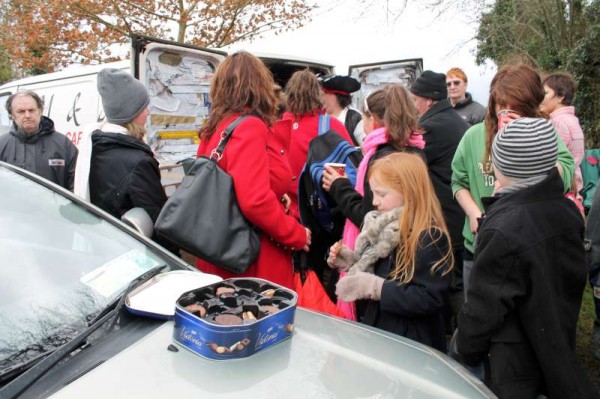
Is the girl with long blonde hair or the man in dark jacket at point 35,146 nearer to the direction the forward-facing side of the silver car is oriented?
the girl with long blonde hair

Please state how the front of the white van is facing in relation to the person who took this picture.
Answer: facing away from the viewer and to the left of the viewer

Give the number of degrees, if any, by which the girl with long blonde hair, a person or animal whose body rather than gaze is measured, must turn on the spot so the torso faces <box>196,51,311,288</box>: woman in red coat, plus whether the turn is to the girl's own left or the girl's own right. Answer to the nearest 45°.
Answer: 0° — they already face them

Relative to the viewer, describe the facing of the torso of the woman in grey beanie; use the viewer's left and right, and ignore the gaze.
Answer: facing away from the viewer and to the right of the viewer

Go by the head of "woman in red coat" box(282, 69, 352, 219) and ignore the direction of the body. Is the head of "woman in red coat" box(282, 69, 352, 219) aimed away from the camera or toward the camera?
away from the camera

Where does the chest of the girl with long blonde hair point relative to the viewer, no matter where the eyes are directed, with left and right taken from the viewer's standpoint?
facing to the left of the viewer

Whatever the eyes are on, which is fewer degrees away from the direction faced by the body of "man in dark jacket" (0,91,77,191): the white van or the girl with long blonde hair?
the girl with long blonde hair

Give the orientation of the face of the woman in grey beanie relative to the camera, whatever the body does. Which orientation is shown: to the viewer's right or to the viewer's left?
to the viewer's right

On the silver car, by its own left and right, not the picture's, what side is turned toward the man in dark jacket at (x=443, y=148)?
left

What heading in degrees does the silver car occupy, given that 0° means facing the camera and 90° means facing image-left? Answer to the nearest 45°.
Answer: approximately 315°

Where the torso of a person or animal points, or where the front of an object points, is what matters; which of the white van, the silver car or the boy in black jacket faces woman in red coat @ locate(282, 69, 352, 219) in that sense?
the boy in black jacket

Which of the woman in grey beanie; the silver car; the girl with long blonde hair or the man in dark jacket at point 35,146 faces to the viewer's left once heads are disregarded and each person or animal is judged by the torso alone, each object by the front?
the girl with long blonde hair
